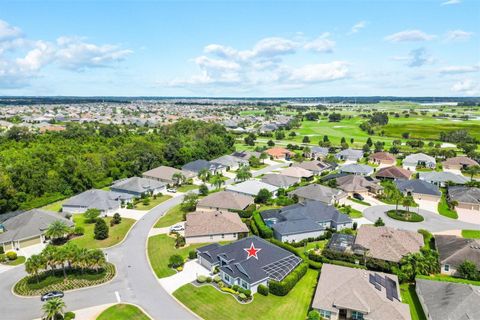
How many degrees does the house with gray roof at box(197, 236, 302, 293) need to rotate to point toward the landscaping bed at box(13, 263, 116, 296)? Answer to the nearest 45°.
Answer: approximately 45° to its right

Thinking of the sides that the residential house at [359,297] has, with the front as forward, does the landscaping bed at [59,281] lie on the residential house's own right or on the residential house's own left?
on the residential house's own right

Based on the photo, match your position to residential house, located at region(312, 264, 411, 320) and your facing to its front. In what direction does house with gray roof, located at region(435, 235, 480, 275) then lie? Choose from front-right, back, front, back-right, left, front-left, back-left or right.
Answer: back-left

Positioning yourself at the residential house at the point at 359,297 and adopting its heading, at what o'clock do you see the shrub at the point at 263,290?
The shrub is roughly at 3 o'clock from the residential house.

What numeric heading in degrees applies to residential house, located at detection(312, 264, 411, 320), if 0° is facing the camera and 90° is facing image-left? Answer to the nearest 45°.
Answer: approximately 0°

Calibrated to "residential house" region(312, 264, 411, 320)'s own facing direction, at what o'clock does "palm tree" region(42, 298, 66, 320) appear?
The palm tree is roughly at 2 o'clock from the residential house.

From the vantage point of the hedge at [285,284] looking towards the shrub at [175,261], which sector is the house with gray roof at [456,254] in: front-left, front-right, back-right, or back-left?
back-right

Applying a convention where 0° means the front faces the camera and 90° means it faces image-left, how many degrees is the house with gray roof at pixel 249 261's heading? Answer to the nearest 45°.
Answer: approximately 45°

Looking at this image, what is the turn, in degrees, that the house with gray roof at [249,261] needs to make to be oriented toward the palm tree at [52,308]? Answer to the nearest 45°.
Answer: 0° — it already faces it

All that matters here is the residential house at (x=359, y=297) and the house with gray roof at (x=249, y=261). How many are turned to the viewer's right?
0

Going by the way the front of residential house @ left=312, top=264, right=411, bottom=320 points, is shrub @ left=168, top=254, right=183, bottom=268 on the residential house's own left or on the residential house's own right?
on the residential house's own right
